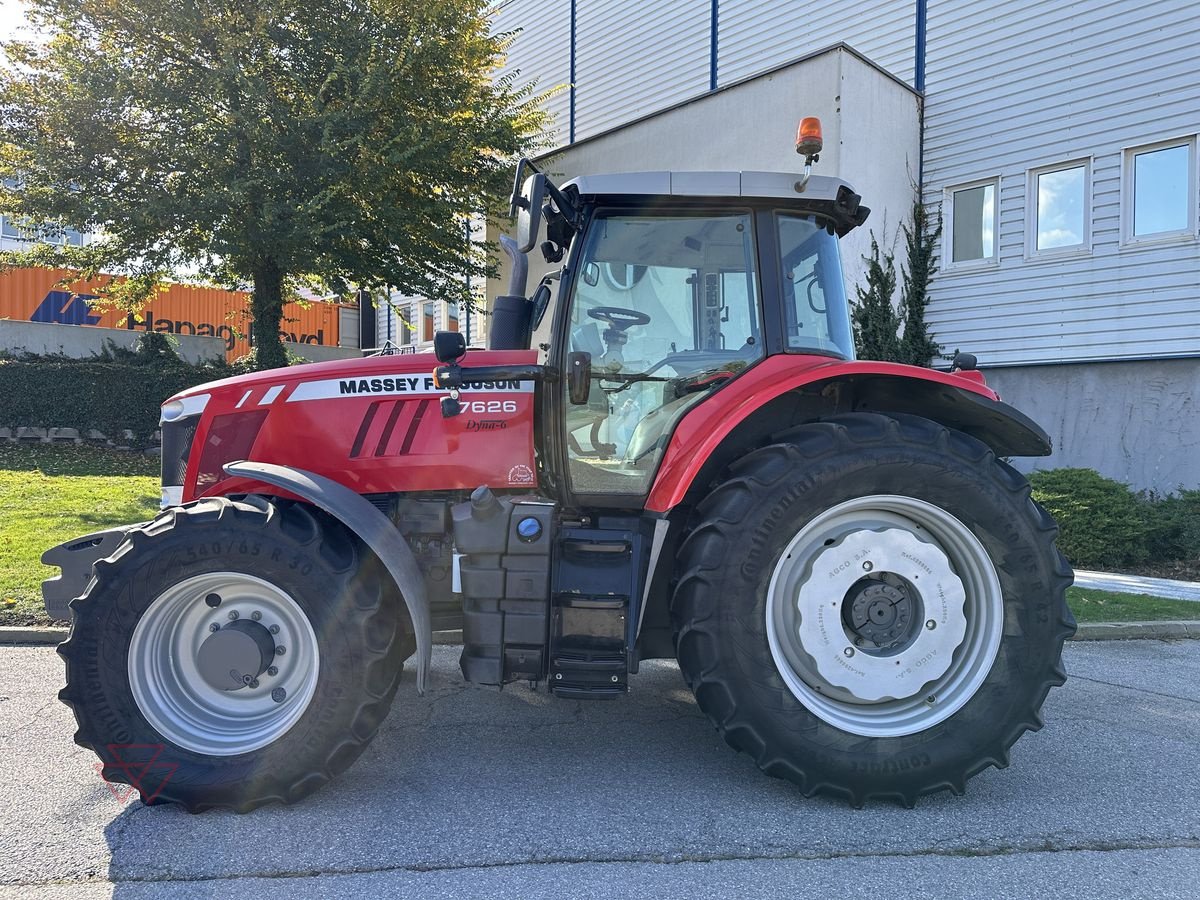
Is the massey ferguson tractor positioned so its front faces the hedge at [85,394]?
no

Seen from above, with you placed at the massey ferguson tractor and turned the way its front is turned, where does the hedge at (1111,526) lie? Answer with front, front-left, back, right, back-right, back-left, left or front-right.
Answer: back-right

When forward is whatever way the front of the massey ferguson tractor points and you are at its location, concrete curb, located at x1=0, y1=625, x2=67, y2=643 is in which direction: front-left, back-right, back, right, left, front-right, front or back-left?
front-right

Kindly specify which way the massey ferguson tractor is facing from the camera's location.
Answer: facing to the left of the viewer

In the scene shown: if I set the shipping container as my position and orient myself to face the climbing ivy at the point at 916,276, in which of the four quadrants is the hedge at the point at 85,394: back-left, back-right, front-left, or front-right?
front-right

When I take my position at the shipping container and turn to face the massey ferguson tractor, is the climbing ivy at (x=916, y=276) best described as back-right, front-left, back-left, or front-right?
front-left

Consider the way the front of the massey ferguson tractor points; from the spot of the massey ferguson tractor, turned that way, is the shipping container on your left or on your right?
on your right

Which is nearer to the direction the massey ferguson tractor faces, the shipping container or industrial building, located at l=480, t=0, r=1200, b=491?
the shipping container

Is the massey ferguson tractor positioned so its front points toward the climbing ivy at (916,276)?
no

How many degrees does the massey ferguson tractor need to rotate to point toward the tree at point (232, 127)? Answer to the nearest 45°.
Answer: approximately 45° to its right

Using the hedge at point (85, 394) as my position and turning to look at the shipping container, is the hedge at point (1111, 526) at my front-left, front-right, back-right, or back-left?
back-right

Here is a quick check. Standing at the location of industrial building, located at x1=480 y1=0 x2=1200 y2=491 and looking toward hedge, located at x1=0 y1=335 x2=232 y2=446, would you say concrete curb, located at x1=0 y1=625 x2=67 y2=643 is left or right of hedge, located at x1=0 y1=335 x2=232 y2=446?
left

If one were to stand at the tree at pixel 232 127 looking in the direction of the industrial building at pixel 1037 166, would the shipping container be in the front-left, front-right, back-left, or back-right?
back-left
